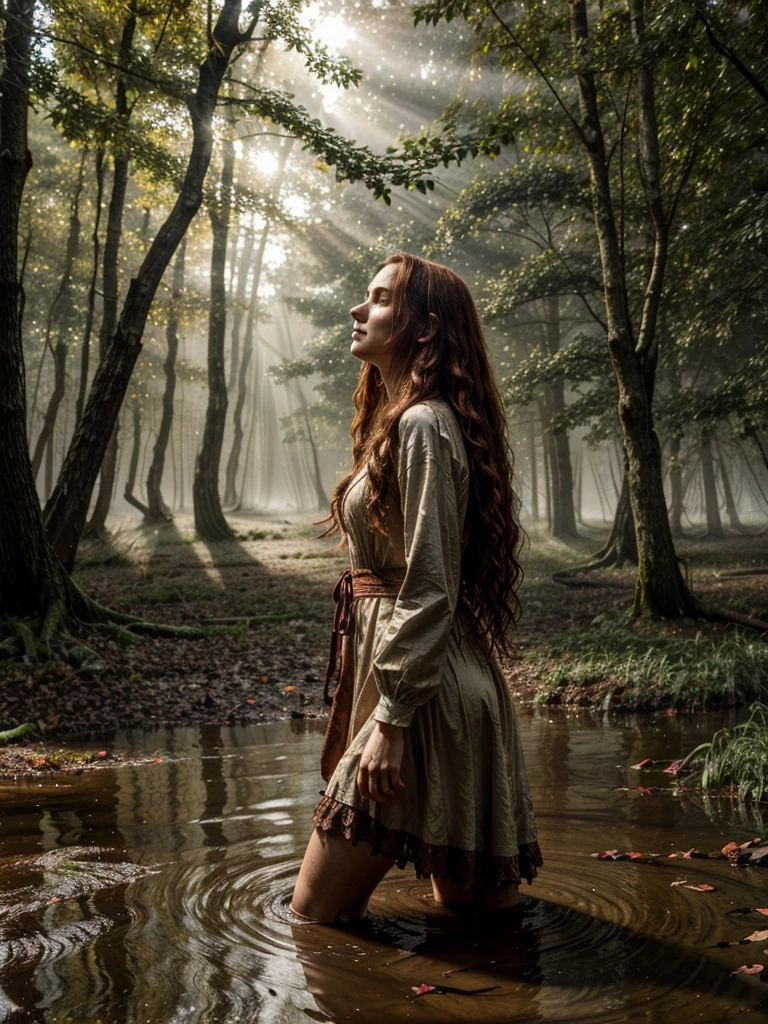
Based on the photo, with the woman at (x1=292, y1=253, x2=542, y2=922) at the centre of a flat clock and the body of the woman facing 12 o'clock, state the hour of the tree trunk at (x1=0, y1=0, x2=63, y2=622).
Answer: The tree trunk is roughly at 2 o'clock from the woman.

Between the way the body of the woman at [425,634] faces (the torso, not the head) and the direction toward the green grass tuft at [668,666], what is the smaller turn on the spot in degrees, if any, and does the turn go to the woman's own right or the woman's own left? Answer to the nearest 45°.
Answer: approximately 90° to the woman's own right

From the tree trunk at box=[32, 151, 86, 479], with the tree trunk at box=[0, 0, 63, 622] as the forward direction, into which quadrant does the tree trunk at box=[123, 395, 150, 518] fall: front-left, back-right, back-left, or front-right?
back-left

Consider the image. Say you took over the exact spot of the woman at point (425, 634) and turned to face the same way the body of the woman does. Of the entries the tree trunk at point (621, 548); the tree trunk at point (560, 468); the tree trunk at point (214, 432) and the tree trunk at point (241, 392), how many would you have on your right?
4

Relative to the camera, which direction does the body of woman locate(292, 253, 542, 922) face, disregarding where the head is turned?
to the viewer's left

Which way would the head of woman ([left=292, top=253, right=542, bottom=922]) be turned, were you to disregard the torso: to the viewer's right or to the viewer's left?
to the viewer's left
